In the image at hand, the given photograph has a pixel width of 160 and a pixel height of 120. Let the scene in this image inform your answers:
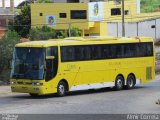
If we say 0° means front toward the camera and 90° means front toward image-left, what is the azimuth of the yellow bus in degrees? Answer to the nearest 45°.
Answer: approximately 45°
